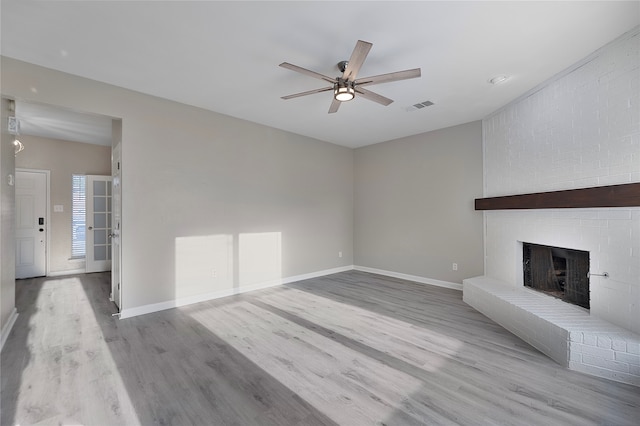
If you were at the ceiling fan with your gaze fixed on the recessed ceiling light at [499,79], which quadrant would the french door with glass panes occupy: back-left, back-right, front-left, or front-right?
back-left

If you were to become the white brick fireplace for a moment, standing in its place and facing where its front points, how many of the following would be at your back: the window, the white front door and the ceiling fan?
0

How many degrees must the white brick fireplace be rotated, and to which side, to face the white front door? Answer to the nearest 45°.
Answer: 0° — it already faces it

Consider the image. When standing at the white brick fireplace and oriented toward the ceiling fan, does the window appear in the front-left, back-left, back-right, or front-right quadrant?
front-right

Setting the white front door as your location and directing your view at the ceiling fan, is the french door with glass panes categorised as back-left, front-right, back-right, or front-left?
front-left

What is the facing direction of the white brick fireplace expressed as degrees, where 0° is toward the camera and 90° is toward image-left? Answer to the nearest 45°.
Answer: approximately 45°

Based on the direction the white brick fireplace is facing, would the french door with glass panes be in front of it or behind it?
in front

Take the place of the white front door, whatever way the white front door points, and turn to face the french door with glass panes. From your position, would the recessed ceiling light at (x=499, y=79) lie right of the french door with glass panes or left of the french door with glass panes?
right

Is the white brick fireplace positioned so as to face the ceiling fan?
yes

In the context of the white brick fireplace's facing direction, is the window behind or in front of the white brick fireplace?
in front

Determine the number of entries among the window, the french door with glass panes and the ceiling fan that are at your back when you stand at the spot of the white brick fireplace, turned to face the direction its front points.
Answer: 0
